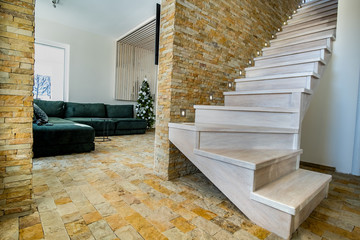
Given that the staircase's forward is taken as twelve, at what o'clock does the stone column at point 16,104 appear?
The stone column is roughly at 2 o'clock from the staircase.

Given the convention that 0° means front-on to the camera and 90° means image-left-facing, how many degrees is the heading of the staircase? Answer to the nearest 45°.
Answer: approximately 0°

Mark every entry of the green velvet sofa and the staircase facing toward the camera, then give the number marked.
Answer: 2

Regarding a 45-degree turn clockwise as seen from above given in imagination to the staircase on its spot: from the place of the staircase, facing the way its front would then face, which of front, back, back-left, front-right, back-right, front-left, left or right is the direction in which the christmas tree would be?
right
